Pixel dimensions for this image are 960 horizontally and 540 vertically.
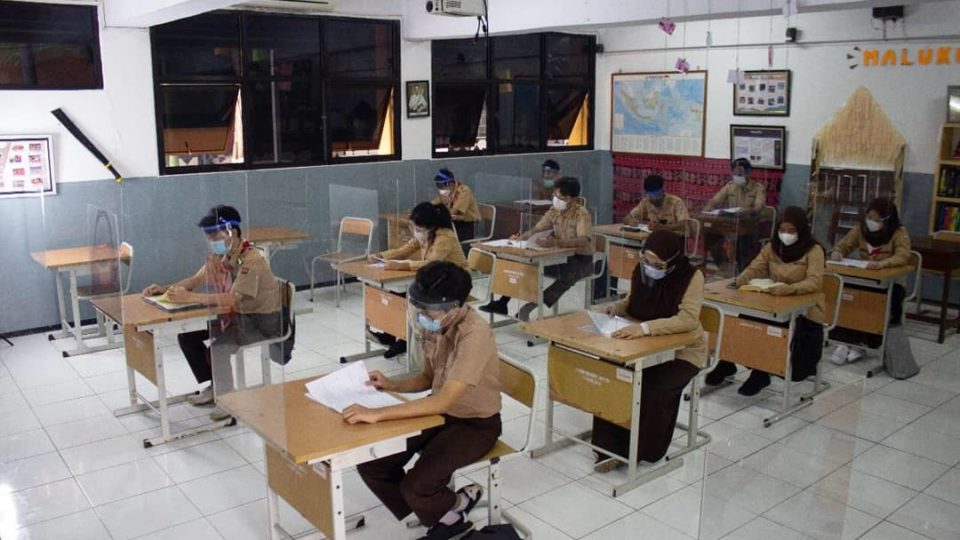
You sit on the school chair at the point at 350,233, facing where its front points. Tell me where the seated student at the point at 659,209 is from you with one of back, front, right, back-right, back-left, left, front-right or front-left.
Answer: back-left

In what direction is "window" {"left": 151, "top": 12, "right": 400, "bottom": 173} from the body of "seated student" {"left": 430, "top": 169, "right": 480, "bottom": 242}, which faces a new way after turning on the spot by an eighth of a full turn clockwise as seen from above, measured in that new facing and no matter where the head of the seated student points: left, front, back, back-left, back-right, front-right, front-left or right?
front

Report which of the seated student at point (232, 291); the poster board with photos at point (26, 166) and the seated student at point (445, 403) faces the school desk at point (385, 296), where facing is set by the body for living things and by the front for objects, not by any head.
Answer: the poster board with photos

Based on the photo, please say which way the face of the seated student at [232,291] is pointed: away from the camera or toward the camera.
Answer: toward the camera

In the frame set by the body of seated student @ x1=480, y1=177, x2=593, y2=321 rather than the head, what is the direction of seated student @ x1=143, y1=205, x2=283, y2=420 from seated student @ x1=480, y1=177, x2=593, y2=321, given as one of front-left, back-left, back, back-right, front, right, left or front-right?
front

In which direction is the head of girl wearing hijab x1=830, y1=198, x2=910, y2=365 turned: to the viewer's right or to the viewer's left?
to the viewer's left

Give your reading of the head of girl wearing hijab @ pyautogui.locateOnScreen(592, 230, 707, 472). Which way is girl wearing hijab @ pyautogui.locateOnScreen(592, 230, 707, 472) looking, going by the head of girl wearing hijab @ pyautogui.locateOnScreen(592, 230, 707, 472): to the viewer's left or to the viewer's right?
to the viewer's left

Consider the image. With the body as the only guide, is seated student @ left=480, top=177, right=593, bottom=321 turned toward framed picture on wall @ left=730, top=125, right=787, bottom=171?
no

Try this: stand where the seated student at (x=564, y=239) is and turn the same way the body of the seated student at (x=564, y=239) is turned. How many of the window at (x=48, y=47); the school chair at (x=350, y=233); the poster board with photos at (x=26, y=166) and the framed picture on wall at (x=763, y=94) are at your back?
1

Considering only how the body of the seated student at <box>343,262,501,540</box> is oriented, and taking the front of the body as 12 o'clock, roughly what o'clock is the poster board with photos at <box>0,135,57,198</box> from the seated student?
The poster board with photos is roughly at 3 o'clock from the seated student.

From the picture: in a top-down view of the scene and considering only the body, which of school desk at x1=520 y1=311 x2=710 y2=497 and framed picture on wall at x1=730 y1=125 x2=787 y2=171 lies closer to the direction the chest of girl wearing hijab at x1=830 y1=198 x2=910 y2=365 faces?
the school desk

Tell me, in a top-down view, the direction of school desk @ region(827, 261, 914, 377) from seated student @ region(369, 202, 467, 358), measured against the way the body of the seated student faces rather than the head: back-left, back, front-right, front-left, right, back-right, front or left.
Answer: back-left

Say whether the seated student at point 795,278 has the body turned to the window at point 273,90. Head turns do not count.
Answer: no

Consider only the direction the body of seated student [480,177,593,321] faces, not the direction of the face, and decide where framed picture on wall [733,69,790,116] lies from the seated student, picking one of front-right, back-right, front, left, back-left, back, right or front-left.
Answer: back

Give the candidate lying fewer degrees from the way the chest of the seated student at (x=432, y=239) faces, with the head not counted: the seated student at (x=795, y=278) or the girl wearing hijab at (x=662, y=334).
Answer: the girl wearing hijab

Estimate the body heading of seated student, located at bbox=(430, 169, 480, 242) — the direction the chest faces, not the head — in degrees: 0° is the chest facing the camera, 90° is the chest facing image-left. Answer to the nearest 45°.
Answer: approximately 45°

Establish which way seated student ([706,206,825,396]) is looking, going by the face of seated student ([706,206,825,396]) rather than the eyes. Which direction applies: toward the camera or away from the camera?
toward the camera

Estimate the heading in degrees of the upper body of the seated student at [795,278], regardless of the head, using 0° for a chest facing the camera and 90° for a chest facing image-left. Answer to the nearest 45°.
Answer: approximately 45°

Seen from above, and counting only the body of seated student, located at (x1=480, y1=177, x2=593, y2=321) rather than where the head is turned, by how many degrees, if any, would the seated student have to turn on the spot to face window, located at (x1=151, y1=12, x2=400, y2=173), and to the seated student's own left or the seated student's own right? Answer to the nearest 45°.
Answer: approximately 90° to the seated student's own right

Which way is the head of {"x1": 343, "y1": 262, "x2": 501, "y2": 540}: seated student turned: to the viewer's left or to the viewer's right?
to the viewer's left

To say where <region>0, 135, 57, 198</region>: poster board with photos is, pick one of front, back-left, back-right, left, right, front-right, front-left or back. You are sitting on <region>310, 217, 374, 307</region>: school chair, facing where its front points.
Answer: front-right
